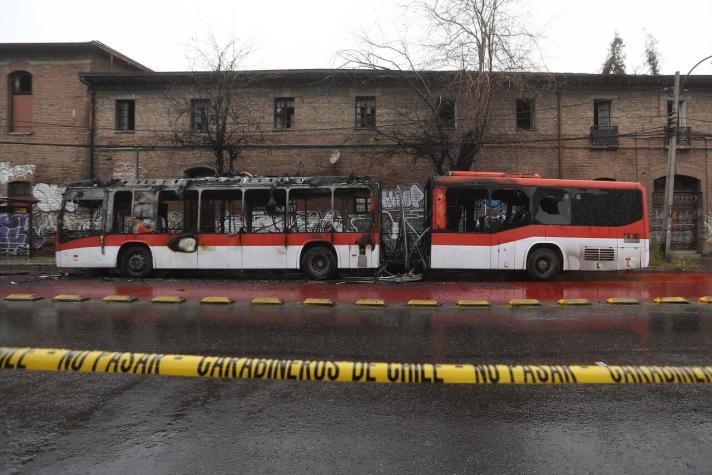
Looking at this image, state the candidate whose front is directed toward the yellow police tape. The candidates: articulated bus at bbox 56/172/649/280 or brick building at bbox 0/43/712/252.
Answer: the brick building

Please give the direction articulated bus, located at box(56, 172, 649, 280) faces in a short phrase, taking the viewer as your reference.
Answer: facing to the left of the viewer

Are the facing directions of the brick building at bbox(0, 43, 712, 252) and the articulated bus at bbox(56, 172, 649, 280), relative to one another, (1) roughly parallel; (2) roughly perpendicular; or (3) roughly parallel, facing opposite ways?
roughly perpendicular

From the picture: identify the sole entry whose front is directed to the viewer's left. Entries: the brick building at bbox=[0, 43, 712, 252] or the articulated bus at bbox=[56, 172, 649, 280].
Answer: the articulated bus

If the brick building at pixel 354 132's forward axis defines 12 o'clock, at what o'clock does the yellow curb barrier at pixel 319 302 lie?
The yellow curb barrier is roughly at 12 o'clock from the brick building.

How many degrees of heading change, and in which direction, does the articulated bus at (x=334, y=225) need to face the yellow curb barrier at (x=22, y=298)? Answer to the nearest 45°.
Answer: approximately 45° to its left

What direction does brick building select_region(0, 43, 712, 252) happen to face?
toward the camera

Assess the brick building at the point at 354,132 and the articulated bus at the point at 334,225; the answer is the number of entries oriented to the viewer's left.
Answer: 1

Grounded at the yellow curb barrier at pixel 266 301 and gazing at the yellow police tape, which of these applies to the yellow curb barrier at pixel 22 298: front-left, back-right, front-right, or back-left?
back-right

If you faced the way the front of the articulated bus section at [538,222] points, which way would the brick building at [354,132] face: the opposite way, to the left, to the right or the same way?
to the left

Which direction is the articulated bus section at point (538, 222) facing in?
to the viewer's left

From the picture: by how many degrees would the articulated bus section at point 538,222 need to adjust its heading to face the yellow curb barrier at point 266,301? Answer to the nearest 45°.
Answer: approximately 45° to its left

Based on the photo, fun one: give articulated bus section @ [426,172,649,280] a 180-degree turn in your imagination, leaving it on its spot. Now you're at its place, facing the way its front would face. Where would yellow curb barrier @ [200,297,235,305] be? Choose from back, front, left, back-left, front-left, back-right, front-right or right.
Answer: back-right

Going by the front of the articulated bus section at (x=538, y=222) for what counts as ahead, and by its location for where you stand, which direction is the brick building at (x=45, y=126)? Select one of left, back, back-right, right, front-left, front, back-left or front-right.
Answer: front

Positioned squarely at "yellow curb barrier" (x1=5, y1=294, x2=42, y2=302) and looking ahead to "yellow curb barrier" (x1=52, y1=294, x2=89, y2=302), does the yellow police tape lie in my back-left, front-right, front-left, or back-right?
front-right

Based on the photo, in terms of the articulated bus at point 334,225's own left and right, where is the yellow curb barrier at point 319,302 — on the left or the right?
on its left
